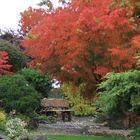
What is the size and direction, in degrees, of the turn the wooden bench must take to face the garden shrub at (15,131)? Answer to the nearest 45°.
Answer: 0° — it already faces it

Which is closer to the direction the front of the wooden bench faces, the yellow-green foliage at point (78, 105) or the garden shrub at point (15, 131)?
the garden shrub

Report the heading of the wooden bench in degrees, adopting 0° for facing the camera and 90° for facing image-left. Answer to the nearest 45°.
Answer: approximately 0°
